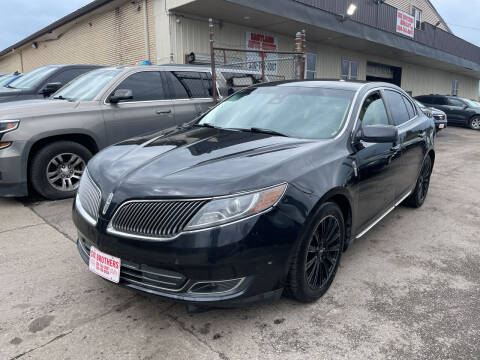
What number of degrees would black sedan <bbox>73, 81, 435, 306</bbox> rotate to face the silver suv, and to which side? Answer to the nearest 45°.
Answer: approximately 90° to its right

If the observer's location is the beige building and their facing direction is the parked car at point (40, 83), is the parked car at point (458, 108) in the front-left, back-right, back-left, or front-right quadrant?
back-left

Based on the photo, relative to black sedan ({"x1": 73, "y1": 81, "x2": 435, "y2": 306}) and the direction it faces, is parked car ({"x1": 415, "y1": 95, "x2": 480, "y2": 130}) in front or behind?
behind

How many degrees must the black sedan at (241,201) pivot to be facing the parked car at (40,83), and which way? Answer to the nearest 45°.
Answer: approximately 90° to its right

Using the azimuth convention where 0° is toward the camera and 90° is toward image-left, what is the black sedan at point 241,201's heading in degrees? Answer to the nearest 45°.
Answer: approximately 45°

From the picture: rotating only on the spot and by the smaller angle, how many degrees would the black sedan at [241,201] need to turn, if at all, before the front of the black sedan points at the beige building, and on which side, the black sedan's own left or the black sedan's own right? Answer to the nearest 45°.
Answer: approximately 135° to the black sedan's own right
